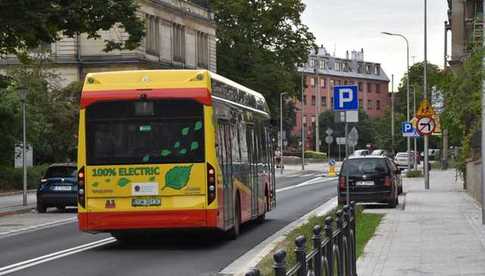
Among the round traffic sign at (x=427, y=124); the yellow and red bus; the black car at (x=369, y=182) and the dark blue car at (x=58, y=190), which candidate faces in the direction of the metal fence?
the round traffic sign

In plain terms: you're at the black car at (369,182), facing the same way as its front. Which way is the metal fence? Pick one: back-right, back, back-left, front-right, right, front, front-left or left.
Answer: back

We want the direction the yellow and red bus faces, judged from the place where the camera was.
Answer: facing away from the viewer

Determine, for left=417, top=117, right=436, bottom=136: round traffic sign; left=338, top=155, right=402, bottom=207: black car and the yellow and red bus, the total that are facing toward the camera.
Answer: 1

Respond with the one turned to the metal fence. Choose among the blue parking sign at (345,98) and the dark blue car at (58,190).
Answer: the blue parking sign

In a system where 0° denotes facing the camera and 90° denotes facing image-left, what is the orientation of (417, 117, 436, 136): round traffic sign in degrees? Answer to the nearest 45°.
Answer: approximately 0°

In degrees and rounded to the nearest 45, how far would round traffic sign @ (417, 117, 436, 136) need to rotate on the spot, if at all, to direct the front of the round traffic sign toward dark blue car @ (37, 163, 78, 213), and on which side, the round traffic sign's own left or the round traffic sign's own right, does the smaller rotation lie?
approximately 45° to the round traffic sign's own right

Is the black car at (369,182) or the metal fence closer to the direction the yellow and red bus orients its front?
the black car

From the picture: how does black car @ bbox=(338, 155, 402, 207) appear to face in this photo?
away from the camera

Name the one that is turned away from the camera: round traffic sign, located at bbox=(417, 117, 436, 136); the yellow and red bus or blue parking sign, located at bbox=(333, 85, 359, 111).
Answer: the yellow and red bus

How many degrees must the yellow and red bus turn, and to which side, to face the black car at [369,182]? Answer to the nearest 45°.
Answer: approximately 45° to its right

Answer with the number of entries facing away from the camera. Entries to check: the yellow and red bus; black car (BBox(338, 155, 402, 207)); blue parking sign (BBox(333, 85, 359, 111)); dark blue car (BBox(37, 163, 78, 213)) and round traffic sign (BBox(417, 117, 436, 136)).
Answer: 3

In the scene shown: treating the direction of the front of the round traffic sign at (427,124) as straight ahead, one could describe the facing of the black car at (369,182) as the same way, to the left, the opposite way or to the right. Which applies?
the opposite way
